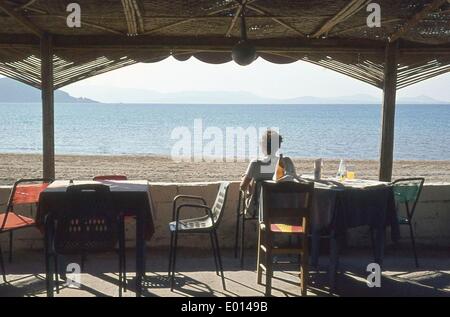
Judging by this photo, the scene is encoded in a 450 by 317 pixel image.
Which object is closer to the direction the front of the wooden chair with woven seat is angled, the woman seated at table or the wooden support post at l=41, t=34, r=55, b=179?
the woman seated at table

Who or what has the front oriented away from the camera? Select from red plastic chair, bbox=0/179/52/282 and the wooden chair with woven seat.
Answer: the wooden chair with woven seat

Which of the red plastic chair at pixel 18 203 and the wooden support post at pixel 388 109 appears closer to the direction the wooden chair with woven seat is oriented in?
the wooden support post

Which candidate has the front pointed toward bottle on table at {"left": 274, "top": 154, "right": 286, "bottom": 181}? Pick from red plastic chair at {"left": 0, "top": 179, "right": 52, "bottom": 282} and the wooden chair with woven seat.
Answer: the wooden chair with woven seat

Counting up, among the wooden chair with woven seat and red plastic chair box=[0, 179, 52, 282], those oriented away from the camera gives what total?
1

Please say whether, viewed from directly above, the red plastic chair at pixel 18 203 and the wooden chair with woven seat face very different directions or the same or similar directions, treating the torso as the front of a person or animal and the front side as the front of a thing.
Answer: very different directions

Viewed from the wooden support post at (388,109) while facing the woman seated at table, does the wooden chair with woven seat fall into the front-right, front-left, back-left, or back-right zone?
front-left

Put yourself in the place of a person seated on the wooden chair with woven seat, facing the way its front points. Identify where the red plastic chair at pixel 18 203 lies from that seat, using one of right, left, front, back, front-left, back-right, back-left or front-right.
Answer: left

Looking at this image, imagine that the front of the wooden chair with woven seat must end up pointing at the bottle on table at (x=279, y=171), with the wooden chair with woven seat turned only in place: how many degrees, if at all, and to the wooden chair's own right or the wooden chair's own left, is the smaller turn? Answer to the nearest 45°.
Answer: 0° — it already faces it

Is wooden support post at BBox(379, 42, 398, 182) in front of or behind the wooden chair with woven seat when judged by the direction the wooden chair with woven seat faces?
in front

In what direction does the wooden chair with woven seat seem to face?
away from the camera

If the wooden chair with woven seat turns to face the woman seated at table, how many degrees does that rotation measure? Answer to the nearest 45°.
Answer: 0° — it already faces them
